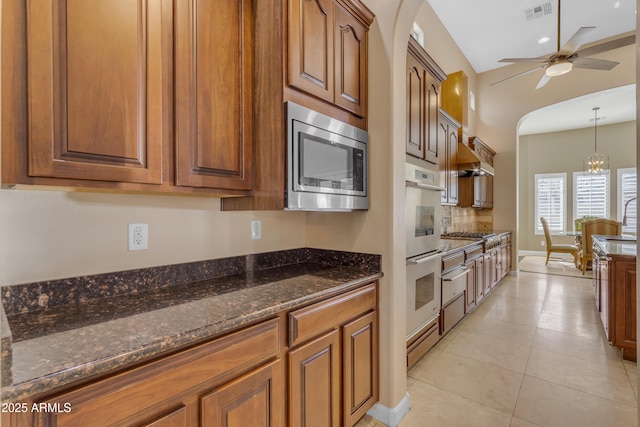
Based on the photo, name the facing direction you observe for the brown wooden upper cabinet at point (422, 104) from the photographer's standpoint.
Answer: facing to the right of the viewer

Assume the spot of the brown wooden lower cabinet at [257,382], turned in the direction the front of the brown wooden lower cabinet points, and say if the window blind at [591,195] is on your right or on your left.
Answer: on your left

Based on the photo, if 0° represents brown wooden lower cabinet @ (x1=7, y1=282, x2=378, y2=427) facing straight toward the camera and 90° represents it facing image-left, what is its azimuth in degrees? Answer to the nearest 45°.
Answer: approximately 315°

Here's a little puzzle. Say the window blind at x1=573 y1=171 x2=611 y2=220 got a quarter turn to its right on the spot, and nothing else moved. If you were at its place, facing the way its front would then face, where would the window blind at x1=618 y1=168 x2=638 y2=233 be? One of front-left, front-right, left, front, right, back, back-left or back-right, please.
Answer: back

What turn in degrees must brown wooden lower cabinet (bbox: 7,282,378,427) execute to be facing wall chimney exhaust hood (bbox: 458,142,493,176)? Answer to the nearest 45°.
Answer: approximately 90° to its left

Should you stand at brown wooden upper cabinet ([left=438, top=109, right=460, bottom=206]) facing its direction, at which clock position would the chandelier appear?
The chandelier is roughly at 10 o'clock from the brown wooden upper cabinet.

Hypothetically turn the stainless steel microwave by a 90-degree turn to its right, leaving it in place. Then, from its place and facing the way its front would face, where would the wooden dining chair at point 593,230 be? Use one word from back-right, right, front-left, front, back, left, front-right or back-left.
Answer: back

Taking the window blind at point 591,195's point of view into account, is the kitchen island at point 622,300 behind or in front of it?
in front

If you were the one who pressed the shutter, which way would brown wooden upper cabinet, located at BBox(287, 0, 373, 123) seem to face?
facing the viewer and to the right of the viewer

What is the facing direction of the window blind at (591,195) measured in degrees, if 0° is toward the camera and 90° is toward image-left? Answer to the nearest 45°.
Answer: approximately 0°

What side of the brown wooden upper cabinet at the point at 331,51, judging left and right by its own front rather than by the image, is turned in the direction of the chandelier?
left

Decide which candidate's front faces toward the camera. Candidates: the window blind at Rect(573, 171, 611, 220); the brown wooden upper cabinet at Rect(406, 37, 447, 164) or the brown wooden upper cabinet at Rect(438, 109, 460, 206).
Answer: the window blind

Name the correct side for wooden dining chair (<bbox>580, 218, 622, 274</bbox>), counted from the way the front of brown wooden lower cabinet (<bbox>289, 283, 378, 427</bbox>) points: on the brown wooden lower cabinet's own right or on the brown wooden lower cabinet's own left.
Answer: on the brown wooden lower cabinet's own left
